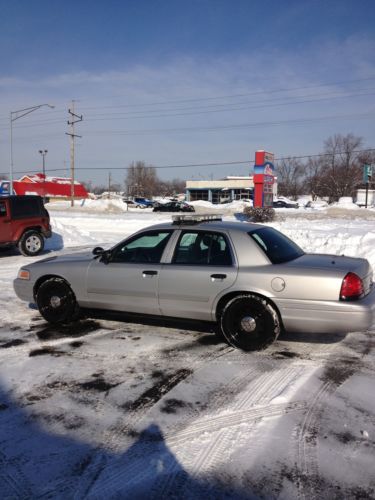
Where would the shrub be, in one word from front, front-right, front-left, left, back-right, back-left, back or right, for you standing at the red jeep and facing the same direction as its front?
back-right

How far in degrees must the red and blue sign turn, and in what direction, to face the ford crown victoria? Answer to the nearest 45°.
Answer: approximately 45° to its right

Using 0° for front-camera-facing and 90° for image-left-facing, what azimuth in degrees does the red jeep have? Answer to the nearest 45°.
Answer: approximately 90°

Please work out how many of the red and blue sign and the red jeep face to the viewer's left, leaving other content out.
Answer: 1

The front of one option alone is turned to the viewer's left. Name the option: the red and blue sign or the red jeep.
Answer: the red jeep
